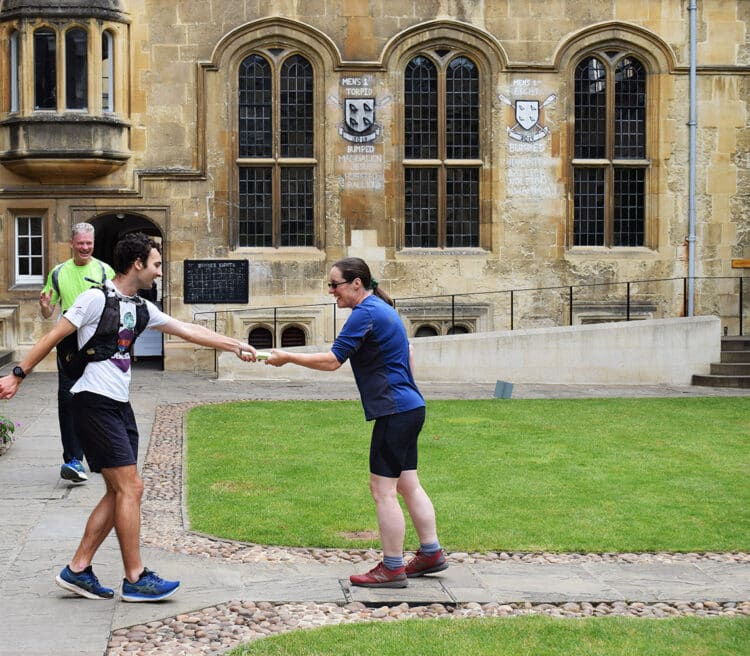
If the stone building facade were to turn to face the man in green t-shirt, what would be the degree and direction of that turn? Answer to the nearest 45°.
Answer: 0° — it already faces them

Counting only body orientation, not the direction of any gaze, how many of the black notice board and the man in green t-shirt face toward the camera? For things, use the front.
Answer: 2

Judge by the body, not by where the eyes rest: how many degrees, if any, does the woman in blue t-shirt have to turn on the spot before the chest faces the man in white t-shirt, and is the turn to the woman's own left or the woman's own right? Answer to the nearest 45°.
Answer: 0° — they already face them

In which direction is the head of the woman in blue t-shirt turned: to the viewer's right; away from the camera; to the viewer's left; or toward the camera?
to the viewer's left

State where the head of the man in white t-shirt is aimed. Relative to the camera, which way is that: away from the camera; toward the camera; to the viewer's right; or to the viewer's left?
to the viewer's right

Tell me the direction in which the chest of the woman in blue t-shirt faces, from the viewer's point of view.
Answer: to the viewer's left

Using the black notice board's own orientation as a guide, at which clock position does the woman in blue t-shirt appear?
The woman in blue t-shirt is roughly at 12 o'clock from the black notice board.

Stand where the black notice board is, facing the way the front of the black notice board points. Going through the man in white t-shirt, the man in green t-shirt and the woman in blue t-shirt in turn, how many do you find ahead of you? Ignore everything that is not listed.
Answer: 3
